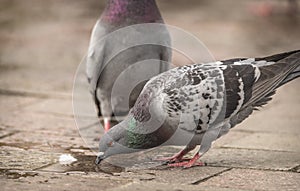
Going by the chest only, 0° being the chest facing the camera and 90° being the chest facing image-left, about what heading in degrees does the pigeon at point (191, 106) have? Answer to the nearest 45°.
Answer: approximately 90°
